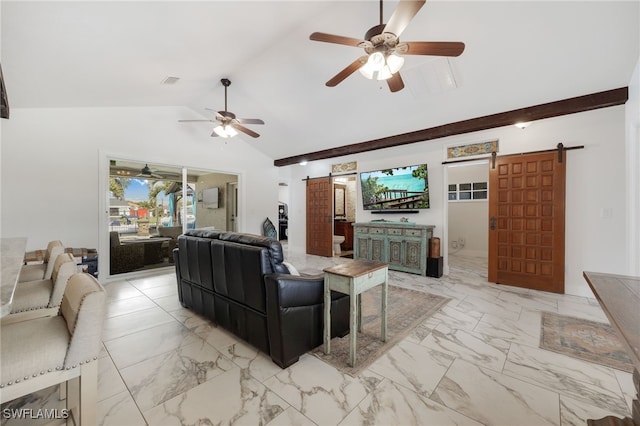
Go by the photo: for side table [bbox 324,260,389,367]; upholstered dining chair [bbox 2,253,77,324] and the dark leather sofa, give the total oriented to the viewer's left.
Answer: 1

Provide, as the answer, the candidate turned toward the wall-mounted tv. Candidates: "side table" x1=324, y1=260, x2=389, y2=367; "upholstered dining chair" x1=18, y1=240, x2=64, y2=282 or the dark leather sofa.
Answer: the dark leather sofa

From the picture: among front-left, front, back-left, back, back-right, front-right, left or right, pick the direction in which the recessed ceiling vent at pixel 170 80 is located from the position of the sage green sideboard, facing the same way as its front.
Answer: front

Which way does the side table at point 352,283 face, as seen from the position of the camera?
facing the viewer and to the right of the viewer

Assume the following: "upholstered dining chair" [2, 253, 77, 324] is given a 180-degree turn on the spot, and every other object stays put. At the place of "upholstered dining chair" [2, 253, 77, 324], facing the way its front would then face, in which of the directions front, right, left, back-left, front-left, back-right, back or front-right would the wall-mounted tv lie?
front

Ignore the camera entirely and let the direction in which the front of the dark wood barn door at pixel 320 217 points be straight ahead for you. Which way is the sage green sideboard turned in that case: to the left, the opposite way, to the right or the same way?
the same way

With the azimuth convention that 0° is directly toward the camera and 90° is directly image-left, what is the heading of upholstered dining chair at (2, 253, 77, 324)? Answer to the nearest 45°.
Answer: approximately 90°

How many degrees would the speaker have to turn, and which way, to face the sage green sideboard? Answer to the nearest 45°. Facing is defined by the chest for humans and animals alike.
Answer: approximately 45° to its right

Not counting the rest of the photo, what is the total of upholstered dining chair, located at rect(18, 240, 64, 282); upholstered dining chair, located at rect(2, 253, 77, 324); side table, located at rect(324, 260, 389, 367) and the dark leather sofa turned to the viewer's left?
2

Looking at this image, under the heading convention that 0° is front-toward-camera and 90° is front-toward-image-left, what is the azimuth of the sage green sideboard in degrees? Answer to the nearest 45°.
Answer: approximately 45°

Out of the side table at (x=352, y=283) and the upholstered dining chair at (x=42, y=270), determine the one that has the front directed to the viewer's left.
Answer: the upholstered dining chair

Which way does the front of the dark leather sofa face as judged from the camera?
facing away from the viewer and to the right of the viewer

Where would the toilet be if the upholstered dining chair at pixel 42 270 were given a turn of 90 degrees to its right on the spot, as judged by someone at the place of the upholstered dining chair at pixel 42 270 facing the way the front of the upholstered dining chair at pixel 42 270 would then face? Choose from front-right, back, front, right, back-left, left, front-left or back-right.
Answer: right

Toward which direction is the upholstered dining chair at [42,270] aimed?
to the viewer's left
